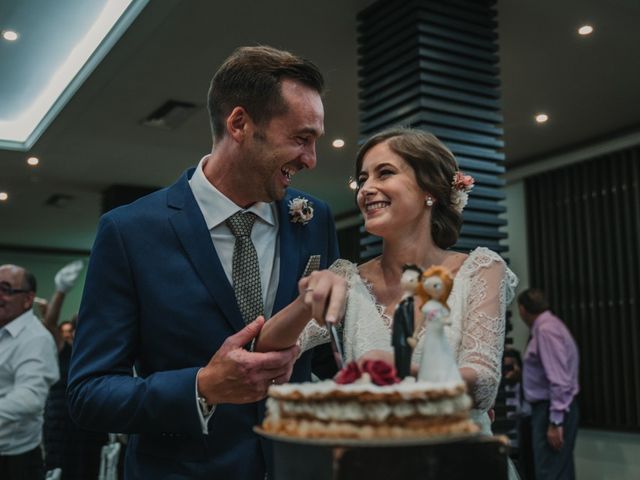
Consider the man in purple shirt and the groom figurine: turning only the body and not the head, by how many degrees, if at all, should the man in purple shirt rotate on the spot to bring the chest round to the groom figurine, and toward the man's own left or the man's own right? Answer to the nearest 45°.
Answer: approximately 90° to the man's own left

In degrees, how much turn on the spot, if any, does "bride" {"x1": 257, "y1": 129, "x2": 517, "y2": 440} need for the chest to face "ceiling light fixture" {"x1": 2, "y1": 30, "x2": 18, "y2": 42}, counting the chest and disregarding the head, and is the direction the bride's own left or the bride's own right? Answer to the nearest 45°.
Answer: approximately 90° to the bride's own right

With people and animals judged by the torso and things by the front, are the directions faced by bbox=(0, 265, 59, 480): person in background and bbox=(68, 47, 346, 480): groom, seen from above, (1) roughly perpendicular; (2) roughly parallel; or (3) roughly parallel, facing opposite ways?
roughly perpendicular

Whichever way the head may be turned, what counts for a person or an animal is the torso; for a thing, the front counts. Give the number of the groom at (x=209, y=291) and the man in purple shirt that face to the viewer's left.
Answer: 1

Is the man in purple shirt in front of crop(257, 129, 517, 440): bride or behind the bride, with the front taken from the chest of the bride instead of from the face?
behind

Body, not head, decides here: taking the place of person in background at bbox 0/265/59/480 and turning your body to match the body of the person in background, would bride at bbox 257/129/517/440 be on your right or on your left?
on your left

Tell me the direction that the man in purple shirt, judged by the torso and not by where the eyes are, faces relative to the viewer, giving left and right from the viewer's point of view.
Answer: facing to the left of the viewer

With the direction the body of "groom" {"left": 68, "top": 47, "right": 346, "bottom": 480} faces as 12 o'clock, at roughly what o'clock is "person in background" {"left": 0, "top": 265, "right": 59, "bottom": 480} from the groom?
The person in background is roughly at 7 o'clock from the groom.

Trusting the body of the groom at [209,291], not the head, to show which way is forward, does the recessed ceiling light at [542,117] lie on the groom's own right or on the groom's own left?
on the groom's own left
